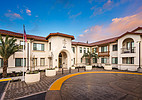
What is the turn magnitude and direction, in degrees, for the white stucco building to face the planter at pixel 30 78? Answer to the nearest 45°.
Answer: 0° — it already faces it

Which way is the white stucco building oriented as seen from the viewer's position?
toward the camera
